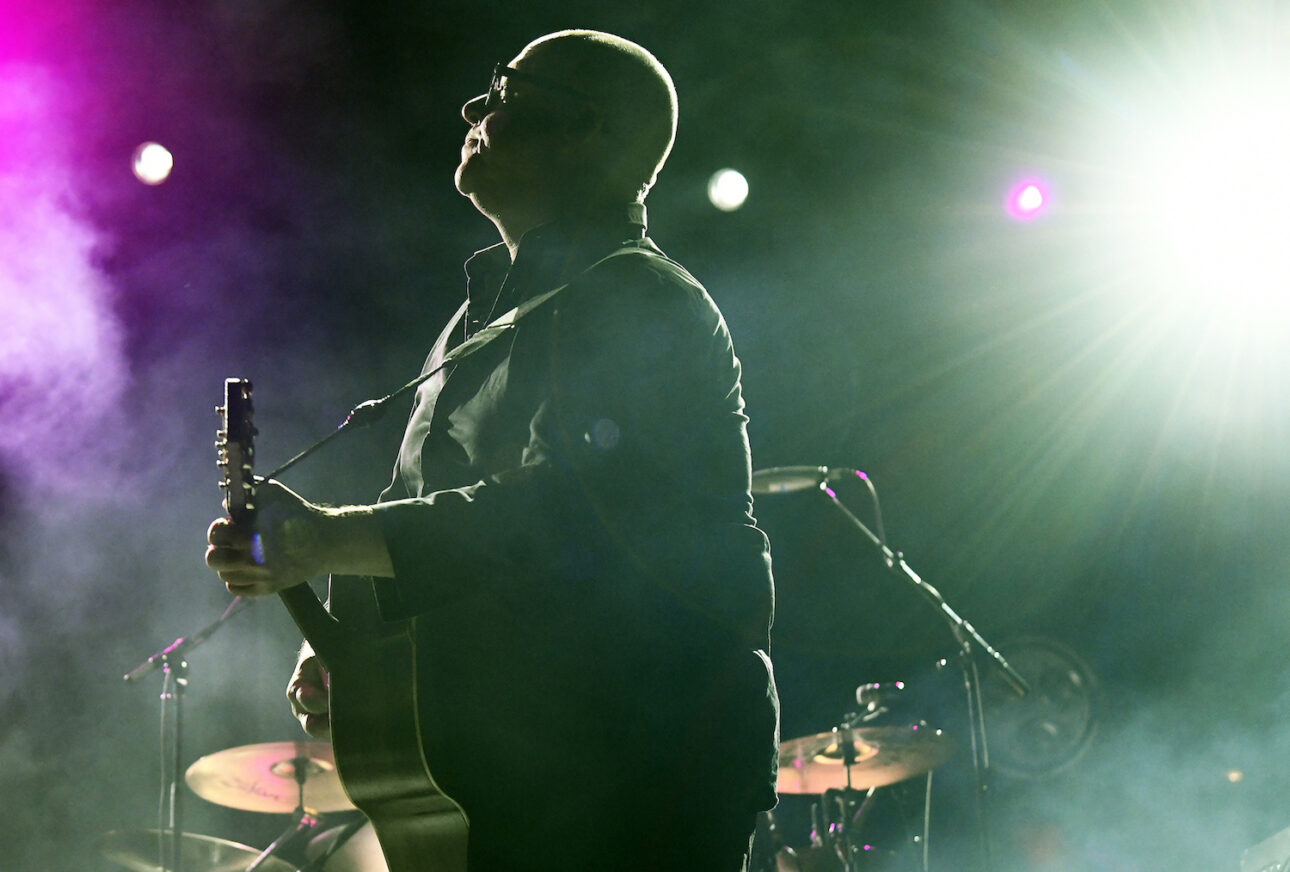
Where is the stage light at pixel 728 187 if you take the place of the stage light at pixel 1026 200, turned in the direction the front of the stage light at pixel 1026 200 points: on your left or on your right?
on your right

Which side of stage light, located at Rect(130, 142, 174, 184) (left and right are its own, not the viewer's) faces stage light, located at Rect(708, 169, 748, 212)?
left

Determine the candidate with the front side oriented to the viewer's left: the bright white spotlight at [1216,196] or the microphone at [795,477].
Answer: the microphone

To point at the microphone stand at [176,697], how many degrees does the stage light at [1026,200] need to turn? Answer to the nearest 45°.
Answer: approximately 45° to its right

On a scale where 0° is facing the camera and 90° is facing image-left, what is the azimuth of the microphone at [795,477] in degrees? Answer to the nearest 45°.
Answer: approximately 90°

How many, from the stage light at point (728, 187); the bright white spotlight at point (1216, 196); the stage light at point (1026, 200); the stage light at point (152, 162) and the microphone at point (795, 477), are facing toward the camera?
4

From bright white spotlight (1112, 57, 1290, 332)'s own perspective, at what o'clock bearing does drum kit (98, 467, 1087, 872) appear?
The drum kit is roughly at 2 o'clock from the bright white spotlight.

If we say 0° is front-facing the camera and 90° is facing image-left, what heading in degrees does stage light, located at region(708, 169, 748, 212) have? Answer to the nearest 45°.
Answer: approximately 0°
